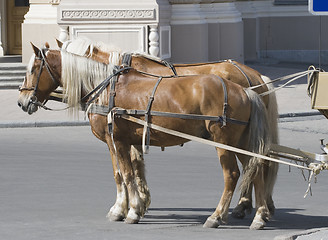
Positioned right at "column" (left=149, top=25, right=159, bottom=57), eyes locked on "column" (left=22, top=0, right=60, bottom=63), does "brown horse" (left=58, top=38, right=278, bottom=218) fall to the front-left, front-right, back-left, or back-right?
back-left

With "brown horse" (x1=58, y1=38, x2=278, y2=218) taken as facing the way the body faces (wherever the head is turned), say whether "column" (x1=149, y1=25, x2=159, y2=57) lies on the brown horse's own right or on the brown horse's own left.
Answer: on the brown horse's own right

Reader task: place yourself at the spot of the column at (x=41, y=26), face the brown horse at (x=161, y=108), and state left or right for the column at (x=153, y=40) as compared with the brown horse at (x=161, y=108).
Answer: left

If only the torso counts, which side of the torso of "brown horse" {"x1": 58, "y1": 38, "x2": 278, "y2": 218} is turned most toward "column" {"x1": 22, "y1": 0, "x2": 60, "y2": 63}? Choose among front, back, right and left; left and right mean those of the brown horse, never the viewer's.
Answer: right

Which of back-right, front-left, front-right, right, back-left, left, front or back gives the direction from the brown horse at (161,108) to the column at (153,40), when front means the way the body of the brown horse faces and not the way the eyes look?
right

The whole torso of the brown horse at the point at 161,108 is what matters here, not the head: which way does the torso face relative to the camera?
to the viewer's left

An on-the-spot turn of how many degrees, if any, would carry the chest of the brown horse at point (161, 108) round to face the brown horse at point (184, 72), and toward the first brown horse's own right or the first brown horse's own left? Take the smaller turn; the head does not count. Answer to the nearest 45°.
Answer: approximately 90° to the first brown horse's own right

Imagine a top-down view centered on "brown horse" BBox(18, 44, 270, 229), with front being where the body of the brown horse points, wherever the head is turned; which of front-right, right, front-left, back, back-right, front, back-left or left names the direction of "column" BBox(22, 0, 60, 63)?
right

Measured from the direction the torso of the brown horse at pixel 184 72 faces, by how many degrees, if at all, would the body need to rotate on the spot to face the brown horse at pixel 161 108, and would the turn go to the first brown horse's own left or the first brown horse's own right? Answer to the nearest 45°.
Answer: approximately 90° to the first brown horse's own left

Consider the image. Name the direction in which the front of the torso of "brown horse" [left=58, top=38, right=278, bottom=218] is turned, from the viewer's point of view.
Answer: to the viewer's left

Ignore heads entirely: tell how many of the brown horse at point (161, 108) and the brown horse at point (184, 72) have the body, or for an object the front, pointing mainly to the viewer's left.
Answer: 2
